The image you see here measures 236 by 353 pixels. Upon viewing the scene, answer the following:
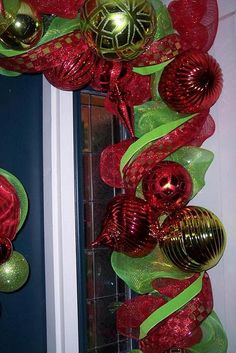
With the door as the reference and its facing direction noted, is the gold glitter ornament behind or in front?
in front

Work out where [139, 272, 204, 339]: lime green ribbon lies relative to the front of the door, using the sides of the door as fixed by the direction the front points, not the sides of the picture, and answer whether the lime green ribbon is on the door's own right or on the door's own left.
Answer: on the door's own left

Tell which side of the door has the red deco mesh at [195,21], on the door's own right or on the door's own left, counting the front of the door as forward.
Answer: on the door's own left

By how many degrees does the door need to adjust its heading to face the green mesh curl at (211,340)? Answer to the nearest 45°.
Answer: approximately 45° to its left

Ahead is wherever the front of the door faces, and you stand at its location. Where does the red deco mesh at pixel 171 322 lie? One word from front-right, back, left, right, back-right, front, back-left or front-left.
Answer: front-left

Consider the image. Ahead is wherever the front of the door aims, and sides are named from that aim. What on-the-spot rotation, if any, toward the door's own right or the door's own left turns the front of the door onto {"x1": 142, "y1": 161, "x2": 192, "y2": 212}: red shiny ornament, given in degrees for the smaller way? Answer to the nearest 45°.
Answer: approximately 45° to the door's own left

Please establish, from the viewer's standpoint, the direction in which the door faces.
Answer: facing the viewer
